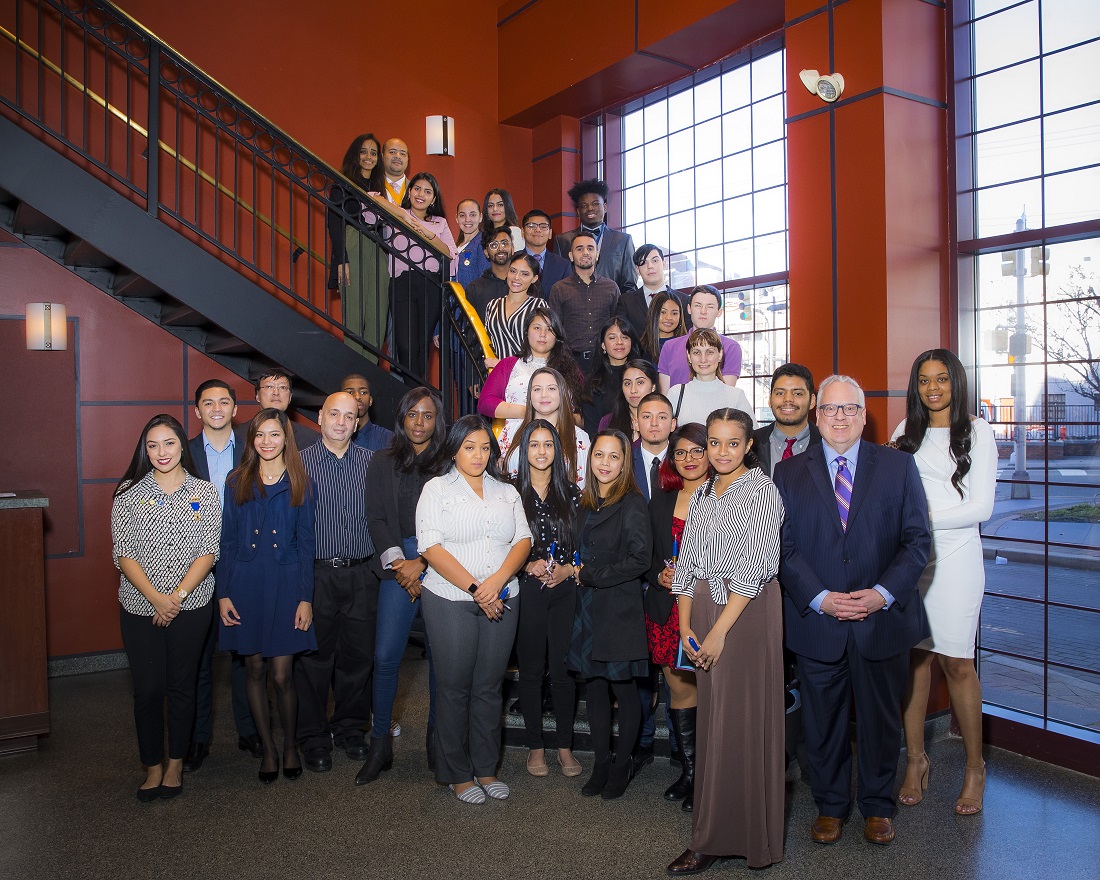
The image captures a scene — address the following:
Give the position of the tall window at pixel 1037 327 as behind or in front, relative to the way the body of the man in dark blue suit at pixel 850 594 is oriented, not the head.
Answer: behind

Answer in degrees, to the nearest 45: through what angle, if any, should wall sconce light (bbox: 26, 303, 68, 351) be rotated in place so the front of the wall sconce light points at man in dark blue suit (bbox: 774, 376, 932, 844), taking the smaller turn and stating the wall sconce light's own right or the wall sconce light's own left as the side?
approximately 45° to the wall sconce light's own left

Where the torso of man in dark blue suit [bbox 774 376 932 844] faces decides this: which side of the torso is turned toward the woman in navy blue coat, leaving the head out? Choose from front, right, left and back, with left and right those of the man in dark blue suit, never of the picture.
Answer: right

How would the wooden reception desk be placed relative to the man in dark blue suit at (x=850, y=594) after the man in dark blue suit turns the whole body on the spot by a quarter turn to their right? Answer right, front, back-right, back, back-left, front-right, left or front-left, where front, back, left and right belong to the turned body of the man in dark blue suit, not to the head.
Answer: front

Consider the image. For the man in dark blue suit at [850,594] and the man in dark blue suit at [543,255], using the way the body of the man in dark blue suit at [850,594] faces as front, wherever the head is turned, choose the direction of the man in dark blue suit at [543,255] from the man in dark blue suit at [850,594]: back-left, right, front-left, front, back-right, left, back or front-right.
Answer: back-right

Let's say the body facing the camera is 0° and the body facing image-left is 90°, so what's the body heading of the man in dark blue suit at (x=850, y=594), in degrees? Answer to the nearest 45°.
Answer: approximately 0°

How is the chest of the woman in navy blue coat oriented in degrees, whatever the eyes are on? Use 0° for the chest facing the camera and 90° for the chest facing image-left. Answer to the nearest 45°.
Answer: approximately 0°

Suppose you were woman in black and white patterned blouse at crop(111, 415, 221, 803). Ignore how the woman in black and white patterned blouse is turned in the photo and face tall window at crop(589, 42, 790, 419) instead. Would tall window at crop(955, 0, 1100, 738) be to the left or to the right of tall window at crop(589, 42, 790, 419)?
right

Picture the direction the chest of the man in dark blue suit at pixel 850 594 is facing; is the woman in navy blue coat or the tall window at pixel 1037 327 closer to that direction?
the woman in navy blue coat
